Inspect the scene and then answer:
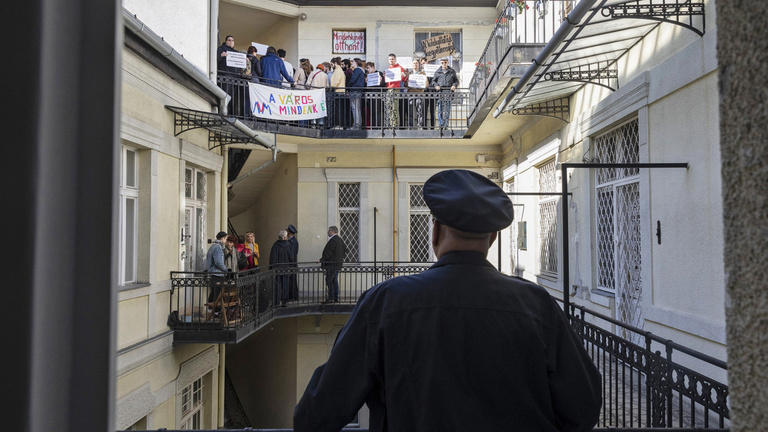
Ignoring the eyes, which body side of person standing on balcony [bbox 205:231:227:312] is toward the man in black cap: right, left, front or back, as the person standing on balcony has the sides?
right

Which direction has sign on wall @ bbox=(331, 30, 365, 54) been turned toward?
toward the camera

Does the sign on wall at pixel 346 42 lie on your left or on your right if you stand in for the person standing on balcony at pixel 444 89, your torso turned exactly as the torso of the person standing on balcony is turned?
on your right

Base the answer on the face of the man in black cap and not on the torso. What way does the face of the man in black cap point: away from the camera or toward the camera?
away from the camera

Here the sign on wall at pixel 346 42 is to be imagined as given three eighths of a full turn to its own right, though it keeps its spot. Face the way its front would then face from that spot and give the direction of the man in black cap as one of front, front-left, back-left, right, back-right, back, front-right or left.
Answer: back-left

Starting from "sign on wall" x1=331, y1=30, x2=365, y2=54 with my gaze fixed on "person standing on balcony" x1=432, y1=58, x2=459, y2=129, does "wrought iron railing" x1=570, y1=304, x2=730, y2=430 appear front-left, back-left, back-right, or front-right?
front-right

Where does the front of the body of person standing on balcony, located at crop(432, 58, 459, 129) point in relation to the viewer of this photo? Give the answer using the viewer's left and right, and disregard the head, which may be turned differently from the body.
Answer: facing the viewer

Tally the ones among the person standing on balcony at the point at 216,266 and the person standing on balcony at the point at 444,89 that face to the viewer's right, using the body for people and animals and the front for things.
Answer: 1

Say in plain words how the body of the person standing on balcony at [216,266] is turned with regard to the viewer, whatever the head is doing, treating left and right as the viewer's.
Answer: facing to the right of the viewer

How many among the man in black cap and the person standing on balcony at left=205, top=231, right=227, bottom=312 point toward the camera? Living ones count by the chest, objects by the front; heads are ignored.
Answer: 0

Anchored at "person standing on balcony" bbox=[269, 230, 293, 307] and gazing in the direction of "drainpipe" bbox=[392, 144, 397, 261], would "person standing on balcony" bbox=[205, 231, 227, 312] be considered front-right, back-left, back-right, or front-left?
back-right

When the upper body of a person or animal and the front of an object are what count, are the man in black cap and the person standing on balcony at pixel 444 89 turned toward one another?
yes

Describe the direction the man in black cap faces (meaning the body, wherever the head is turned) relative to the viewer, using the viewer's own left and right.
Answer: facing away from the viewer

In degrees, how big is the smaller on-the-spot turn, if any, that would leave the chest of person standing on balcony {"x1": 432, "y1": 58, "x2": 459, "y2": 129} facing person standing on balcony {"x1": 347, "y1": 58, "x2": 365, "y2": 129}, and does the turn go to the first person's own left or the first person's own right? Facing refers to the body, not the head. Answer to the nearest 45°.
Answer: approximately 90° to the first person's own right

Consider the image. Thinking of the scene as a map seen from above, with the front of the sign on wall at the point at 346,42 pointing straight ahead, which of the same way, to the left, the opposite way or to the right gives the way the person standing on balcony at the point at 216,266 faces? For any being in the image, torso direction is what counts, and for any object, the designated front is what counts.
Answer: to the left

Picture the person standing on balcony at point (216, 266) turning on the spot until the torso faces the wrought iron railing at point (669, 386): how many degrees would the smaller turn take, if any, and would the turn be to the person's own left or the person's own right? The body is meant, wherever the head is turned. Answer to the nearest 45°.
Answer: approximately 45° to the person's own right

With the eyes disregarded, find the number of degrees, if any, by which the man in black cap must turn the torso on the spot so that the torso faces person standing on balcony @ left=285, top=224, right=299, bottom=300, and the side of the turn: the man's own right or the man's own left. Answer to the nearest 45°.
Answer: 0° — they already face them
